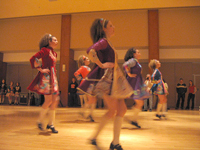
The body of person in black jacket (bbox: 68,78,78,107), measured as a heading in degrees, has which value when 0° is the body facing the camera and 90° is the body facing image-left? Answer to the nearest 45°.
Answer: approximately 0°
